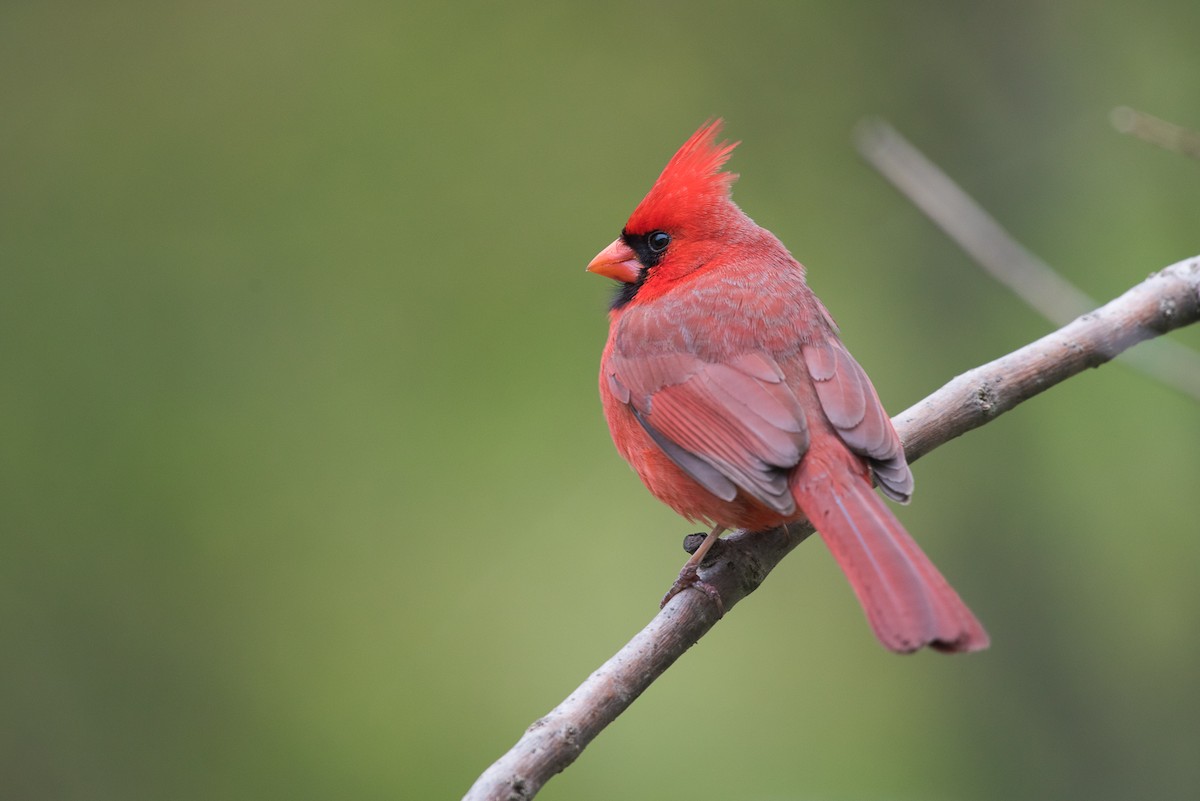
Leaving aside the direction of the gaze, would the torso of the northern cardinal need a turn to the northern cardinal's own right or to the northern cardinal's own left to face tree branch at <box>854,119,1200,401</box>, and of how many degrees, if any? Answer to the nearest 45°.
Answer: approximately 90° to the northern cardinal's own right

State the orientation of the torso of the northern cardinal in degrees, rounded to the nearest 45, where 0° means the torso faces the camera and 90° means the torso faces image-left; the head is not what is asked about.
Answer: approximately 135°

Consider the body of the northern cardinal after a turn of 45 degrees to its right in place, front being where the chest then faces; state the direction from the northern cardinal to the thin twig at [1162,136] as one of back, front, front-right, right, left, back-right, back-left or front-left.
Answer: right
